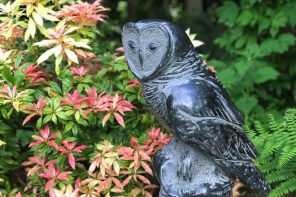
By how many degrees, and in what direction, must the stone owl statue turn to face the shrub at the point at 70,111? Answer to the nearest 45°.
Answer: approximately 90° to its right

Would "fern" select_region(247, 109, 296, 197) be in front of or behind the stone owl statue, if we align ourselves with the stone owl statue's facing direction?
behind

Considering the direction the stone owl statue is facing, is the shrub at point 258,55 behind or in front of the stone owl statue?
behind

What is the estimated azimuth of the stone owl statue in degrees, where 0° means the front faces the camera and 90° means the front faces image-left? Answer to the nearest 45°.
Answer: approximately 45°
